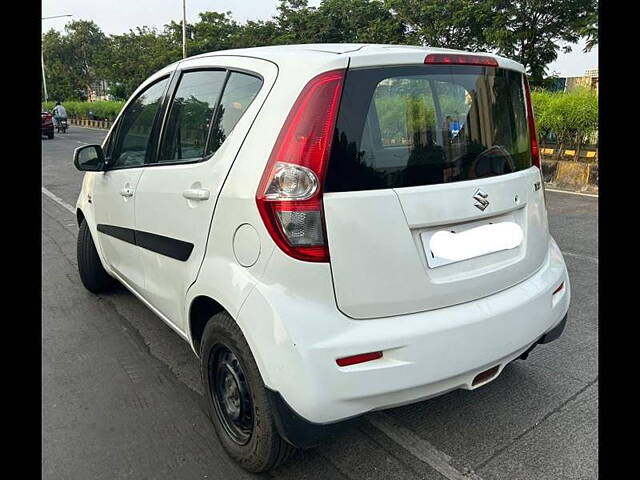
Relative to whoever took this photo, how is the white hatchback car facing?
facing away from the viewer and to the left of the viewer

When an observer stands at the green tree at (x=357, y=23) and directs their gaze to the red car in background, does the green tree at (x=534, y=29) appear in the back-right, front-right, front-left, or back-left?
back-left

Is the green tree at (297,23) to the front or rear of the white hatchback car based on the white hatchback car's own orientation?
to the front

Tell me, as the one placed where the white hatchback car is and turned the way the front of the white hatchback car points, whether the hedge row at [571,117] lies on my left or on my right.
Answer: on my right

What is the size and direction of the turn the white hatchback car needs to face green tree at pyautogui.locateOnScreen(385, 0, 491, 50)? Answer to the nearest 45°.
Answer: approximately 45° to its right

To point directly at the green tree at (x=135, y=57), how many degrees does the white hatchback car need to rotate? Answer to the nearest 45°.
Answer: approximately 45° to its right

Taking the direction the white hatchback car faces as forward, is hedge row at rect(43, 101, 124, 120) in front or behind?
in front

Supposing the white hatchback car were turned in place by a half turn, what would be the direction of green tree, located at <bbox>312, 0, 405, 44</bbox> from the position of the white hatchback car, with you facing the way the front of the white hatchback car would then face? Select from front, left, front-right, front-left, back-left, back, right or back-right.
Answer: back-left
